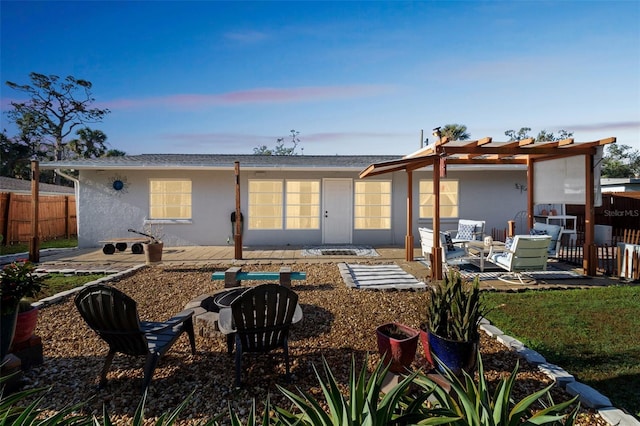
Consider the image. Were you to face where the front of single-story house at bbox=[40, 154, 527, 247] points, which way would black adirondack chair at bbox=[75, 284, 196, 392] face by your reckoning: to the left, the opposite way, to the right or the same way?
the opposite way

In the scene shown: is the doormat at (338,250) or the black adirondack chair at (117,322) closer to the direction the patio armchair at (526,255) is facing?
the doormat

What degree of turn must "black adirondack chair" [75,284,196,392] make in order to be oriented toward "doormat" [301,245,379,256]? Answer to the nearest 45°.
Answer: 0° — it already faces it

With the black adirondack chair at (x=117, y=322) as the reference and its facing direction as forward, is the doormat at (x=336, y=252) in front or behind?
in front

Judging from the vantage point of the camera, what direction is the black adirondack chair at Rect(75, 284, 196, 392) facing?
facing away from the viewer and to the right of the viewer

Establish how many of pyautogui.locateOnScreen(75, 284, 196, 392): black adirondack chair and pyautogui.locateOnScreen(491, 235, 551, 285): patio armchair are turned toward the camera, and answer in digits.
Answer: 0

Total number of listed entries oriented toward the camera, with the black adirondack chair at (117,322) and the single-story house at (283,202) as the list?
1

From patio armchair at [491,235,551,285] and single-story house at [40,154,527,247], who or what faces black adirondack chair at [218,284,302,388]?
the single-story house

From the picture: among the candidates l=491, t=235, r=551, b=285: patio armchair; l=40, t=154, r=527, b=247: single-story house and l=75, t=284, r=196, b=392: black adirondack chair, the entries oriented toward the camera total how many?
1

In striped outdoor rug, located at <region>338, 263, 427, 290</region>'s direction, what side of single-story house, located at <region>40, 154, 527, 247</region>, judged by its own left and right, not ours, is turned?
front

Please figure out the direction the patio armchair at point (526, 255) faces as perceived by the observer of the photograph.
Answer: facing away from the viewer and to the left of the viewer

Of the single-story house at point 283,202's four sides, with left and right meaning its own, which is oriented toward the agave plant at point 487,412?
front

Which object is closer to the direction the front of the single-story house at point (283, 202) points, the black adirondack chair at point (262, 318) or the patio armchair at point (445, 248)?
the black adirondack chair

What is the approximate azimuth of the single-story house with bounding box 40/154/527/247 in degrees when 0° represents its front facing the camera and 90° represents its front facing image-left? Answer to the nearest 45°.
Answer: approximately 0°
